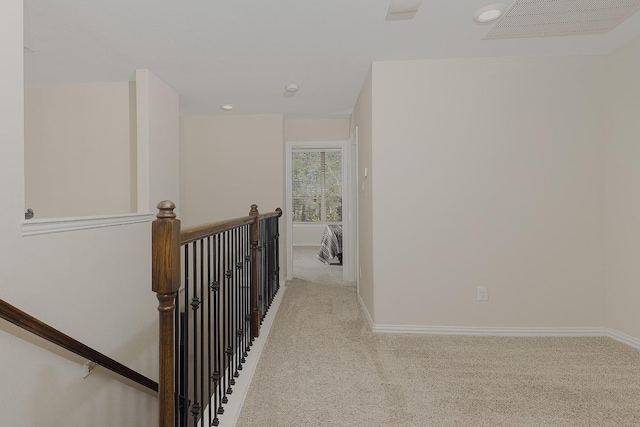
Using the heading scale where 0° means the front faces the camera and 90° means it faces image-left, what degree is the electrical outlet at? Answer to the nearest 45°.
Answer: approximately 0°

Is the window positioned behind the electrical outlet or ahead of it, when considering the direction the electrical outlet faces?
behind

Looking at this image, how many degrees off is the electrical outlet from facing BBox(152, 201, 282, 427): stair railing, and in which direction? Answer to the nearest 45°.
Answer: approximately 45° to its right
